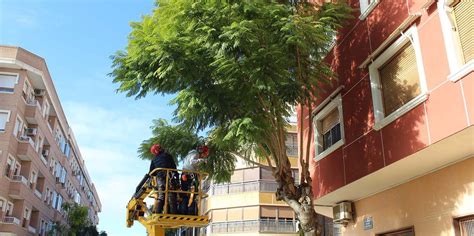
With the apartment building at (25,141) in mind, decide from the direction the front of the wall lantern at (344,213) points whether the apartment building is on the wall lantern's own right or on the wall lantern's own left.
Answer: on the wall lantern's own right

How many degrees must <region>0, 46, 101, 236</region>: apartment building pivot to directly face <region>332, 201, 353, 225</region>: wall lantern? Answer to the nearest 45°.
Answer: approximately 45° to its right

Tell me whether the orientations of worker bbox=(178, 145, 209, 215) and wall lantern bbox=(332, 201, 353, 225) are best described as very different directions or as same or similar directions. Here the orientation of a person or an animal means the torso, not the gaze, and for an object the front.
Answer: very different directions

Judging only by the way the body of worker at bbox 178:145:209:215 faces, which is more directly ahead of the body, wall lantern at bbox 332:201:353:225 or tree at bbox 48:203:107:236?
the wall lantern

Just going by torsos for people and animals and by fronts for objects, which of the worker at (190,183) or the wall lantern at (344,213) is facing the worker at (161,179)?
the wall lantern

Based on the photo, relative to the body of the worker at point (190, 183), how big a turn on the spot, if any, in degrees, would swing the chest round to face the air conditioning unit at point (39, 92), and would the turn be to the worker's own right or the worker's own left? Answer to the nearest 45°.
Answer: approximately 135° to the worker's own left
